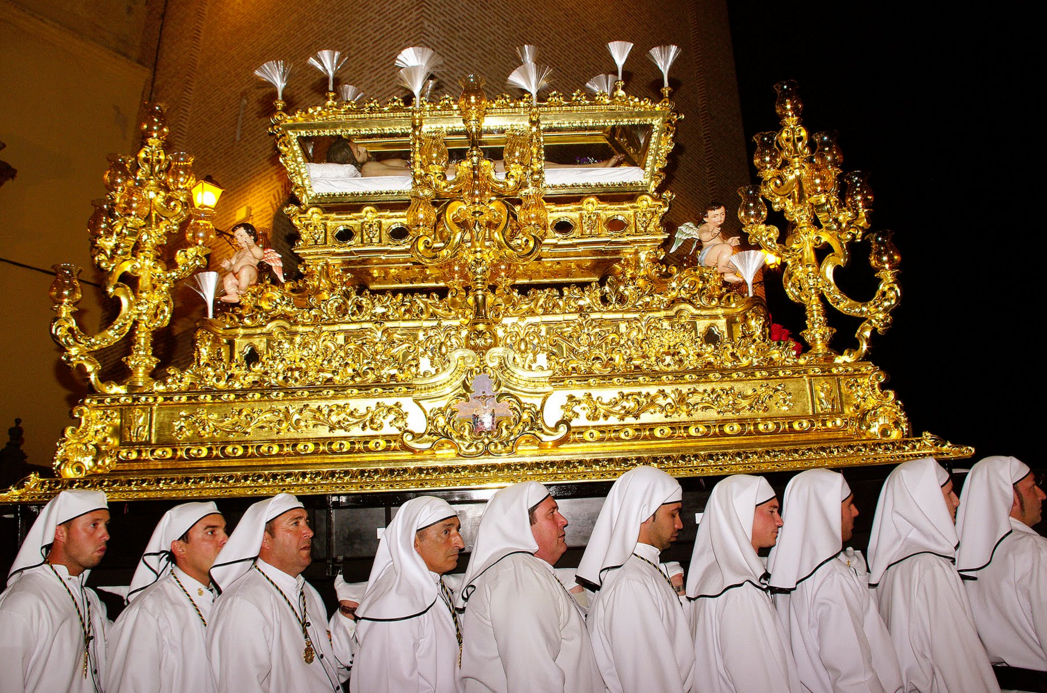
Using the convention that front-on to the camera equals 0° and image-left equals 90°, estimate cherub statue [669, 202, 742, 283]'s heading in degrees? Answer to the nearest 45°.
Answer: approximately 315°

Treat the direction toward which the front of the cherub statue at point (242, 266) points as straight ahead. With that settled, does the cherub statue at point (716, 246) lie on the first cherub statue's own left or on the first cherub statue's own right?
on the first cherub statue's own left

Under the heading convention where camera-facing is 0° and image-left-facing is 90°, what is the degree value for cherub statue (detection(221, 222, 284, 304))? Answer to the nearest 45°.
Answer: approximately 45°

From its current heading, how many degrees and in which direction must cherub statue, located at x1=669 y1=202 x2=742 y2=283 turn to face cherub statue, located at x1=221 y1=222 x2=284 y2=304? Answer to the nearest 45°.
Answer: approximately 135° to its right
